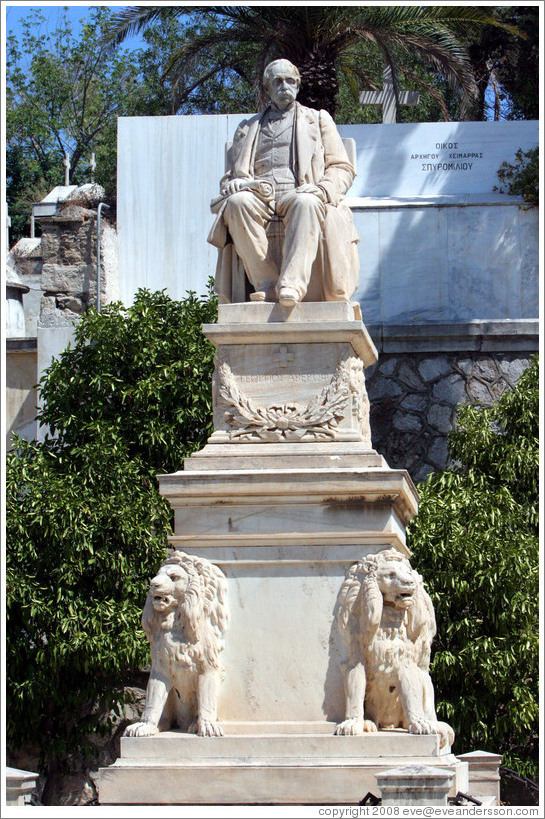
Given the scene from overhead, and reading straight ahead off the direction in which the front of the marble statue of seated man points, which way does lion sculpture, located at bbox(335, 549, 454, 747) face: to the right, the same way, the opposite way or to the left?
the same way

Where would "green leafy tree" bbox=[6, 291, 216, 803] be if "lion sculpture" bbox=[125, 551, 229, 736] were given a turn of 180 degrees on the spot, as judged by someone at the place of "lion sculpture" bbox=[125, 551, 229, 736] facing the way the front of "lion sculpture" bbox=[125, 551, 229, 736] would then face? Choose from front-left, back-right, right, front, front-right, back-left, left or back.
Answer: front-left

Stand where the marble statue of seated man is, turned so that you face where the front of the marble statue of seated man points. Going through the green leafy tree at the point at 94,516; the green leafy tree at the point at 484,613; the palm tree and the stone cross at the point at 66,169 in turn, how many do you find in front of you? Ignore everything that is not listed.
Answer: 0

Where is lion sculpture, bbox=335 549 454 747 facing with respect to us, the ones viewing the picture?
facing the viewer

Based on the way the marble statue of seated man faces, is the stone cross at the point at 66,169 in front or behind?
behind

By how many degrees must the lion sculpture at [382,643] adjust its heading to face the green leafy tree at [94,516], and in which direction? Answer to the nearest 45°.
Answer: approximately 135° to its right

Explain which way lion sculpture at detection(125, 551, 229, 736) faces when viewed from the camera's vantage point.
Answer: facing the viewer and to the left of the viewer

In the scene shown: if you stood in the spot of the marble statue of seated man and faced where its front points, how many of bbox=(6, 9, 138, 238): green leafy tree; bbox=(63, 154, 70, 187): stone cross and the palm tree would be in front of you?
0

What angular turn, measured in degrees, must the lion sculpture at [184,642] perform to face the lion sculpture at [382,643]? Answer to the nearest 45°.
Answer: approximately 135° to its left

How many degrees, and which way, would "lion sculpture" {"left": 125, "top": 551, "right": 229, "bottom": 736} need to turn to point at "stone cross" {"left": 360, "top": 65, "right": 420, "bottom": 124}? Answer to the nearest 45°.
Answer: approximately 135° to its right

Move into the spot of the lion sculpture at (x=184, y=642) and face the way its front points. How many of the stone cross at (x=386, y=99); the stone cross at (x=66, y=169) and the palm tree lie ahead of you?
0

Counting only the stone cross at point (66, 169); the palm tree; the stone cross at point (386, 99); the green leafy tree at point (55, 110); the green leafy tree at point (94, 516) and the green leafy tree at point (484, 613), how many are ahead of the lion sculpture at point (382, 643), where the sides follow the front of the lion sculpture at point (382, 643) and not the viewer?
0

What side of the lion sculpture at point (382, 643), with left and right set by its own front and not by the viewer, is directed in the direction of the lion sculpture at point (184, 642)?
right

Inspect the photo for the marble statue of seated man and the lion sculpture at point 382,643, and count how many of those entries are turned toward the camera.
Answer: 2

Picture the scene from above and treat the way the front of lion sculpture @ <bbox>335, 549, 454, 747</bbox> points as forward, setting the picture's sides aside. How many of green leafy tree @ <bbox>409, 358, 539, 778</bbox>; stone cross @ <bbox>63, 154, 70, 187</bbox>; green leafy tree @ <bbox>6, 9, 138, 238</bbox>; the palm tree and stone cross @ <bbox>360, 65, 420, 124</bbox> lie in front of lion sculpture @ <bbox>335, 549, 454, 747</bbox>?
0
